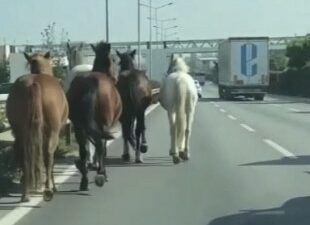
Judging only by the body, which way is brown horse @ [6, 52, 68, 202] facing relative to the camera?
away from the camera

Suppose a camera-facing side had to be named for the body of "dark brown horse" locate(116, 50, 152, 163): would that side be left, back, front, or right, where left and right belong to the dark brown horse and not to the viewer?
back

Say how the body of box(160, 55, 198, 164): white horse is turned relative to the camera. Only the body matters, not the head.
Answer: away from the camera

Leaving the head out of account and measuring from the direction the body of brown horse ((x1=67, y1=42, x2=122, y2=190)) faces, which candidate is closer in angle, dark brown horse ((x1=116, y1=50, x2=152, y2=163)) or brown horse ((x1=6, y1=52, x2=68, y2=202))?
the dark brown horse

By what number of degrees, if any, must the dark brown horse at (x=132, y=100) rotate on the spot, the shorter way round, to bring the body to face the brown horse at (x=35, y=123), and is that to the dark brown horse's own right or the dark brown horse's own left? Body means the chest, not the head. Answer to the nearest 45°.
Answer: approximately 180°

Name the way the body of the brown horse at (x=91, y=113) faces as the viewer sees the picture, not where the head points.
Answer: away from the camera

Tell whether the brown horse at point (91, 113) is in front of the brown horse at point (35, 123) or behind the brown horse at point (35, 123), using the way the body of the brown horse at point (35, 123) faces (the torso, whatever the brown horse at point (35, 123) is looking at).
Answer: in front

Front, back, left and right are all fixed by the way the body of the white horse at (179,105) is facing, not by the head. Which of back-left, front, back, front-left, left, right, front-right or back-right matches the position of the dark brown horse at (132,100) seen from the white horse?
left

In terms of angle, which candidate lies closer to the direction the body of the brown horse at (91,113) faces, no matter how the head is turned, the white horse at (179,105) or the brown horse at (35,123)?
the white horse
